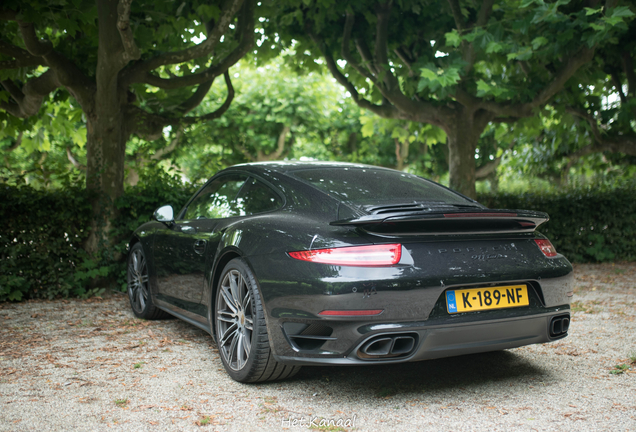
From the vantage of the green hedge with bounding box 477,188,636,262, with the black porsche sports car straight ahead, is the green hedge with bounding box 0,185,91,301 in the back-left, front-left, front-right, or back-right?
front-right

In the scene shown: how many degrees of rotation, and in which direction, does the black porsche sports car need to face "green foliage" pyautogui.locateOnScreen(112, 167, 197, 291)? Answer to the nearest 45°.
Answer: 0° — it already faces it

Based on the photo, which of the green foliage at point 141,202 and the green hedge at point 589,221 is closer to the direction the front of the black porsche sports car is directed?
the green foliage

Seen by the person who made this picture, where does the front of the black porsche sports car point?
facing away from the viewer and to the left of the viewer

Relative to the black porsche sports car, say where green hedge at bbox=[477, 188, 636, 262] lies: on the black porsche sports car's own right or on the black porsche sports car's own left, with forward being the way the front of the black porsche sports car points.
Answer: on the black porsche sports car's own right

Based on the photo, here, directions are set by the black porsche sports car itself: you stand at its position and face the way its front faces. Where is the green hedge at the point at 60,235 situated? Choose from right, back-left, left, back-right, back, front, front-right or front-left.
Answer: front
